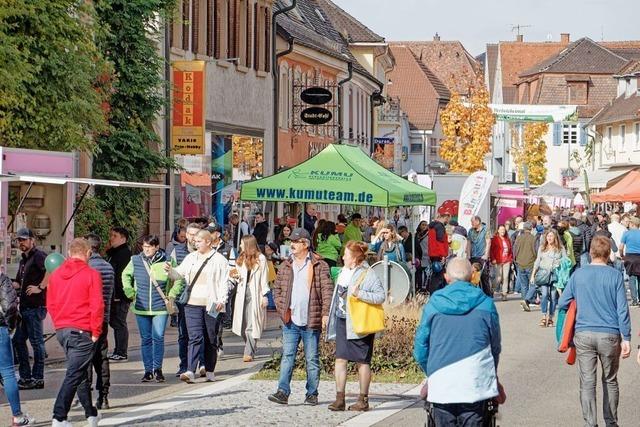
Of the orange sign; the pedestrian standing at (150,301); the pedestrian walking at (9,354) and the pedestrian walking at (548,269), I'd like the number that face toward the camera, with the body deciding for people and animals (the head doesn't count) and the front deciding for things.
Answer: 3

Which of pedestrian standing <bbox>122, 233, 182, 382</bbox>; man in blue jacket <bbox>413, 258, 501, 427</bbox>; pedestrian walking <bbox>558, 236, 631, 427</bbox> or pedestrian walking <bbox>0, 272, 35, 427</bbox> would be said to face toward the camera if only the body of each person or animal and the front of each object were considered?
pedestrian standing <bbox>122, 233, 182, 382</bbox>

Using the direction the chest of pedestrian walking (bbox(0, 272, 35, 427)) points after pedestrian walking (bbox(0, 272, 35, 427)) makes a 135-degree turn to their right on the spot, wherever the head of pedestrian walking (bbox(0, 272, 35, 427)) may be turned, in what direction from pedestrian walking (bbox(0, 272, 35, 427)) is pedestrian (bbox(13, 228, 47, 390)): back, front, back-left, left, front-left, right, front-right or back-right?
back-right

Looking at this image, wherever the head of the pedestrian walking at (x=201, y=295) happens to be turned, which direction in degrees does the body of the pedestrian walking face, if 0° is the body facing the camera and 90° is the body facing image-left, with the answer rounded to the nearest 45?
approximately 45°

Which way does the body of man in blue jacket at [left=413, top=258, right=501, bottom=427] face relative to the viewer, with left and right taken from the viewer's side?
facing away from the viewer

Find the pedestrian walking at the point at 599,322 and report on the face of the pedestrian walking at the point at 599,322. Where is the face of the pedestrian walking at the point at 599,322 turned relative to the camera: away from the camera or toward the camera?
away from the camera

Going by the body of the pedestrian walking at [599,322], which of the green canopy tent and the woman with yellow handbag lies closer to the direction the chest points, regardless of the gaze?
the green canopy tent

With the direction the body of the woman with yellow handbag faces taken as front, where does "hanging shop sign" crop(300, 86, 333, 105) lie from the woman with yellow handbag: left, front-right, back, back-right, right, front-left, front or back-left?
back-right

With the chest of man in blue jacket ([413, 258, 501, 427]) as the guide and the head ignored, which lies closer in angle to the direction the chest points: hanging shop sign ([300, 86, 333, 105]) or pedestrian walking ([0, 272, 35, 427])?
the hanging shop sign

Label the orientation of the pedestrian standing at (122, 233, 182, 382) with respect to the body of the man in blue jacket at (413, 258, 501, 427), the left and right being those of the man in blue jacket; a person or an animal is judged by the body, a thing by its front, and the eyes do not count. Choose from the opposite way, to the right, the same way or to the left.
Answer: the opposite way
